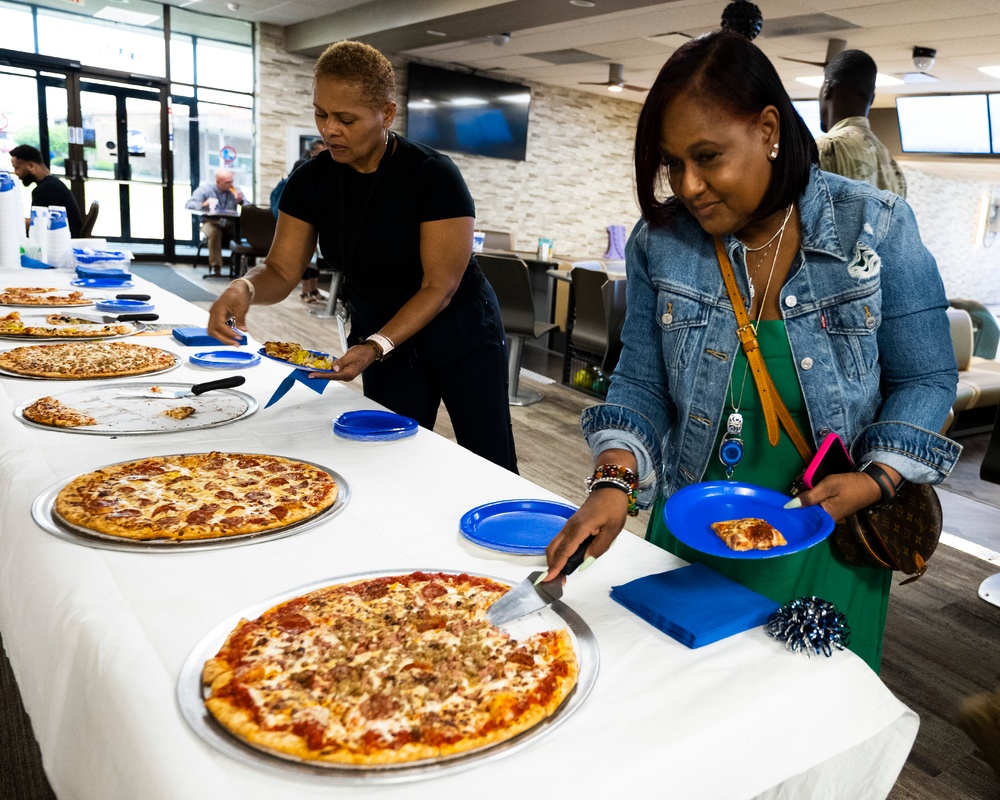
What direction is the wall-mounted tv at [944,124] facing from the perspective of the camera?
toward the camera

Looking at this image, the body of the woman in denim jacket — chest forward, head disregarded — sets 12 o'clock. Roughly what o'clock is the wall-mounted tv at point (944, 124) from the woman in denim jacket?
The wall-mounted tv is roughly at 5 o'clock from the woman in denim jacket.

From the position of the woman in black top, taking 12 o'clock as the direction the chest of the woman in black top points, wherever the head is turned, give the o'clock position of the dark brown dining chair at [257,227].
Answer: The dark brown dining chair is roughly at 4 o'clock from the woman in black top.

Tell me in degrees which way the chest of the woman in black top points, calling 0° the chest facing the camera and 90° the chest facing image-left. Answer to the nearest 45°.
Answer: approximately 45°

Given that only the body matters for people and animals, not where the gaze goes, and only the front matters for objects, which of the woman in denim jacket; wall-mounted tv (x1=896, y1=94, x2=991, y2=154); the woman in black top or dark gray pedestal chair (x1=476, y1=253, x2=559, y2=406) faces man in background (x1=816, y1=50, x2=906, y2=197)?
the wall-mounted tv

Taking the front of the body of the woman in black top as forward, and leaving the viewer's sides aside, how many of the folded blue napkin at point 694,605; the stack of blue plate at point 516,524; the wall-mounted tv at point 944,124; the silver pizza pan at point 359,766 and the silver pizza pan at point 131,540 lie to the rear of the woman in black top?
1

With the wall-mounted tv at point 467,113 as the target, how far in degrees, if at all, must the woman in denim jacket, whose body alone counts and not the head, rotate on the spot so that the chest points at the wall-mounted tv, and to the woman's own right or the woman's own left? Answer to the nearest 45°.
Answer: approximately 90° to the woman's own right

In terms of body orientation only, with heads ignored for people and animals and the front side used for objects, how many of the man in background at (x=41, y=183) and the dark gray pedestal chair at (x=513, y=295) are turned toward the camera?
0
